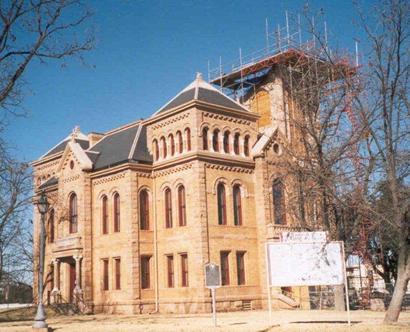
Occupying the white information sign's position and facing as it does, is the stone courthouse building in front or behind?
behind

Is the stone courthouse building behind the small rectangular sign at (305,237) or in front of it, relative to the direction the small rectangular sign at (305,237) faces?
behind

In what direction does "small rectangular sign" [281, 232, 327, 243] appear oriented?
toward the camera

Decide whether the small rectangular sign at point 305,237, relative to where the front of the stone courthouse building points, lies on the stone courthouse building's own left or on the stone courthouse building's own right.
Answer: on the stone courthouse building's own left

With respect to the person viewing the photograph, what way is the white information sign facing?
facing the viewer

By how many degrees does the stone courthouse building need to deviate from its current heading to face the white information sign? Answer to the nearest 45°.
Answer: approximately 45° to its left

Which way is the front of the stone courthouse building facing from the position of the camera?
facing the viewer and to the left of the viewer
